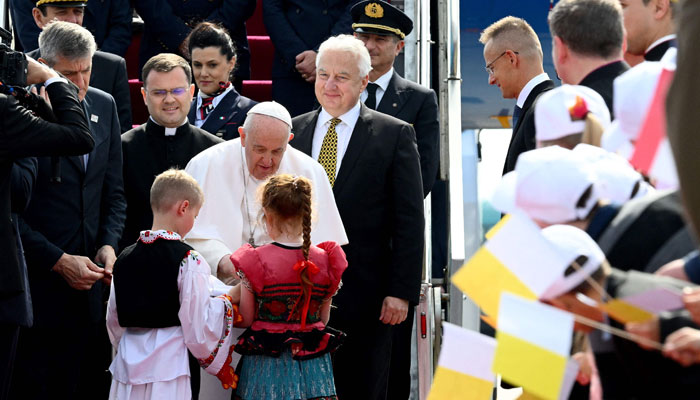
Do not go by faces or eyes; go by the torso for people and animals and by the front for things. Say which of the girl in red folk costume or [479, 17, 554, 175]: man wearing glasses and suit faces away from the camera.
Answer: the girl in red folk costume

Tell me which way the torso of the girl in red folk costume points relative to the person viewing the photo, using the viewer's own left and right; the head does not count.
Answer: facing away from the viewer

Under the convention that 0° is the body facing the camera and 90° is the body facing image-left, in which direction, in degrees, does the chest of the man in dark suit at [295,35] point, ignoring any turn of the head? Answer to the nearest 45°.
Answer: approximately 0°

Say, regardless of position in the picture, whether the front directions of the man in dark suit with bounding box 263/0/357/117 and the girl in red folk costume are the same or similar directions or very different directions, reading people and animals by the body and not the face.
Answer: very different directions

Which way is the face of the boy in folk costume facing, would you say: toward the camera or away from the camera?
away from the camera

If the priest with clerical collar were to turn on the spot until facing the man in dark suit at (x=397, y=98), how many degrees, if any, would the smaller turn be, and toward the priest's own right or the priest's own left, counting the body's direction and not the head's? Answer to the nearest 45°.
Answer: approximately 90° to the priest's own left

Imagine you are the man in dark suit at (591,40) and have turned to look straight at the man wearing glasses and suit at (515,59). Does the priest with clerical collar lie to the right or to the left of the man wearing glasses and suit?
left

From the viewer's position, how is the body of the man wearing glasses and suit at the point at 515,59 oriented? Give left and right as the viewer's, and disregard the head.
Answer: facing to the left of the viewer

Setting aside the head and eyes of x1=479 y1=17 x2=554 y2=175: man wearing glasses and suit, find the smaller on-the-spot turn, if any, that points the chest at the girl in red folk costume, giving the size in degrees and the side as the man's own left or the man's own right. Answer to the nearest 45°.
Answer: approximately 45° to the man's own left
